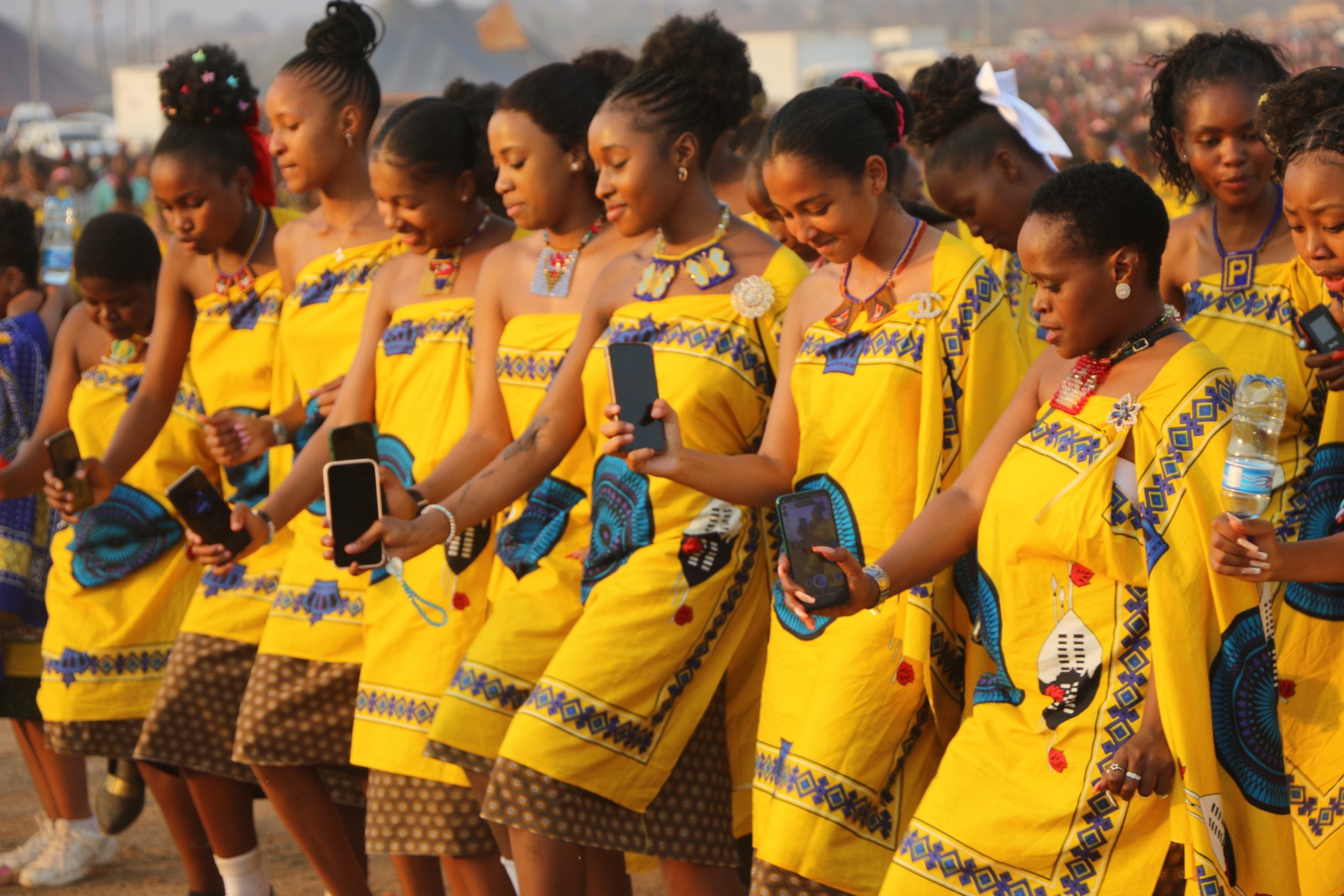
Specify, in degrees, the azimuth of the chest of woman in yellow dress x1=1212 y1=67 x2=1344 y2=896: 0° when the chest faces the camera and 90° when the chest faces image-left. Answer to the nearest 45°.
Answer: approximately 45°

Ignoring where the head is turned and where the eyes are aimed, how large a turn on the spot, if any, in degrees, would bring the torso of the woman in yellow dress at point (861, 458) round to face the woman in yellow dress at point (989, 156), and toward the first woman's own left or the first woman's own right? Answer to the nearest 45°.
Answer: approximately 135° to the first woman's own right

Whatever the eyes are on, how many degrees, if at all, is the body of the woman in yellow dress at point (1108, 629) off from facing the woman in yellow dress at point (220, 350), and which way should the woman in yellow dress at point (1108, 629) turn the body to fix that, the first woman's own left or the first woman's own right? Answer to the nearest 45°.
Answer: approximately 90° to the first woman's own right

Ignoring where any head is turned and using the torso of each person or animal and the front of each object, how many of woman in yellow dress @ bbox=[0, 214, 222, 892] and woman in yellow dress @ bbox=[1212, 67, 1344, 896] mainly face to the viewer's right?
0

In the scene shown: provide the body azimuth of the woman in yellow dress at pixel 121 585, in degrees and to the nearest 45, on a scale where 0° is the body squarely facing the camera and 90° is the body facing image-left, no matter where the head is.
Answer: approximately 45°

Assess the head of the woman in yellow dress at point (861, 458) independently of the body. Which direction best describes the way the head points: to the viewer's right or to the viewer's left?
to the viewer's left

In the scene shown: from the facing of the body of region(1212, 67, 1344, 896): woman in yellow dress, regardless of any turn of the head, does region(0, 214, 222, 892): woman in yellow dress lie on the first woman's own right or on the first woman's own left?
on the first woman's own right

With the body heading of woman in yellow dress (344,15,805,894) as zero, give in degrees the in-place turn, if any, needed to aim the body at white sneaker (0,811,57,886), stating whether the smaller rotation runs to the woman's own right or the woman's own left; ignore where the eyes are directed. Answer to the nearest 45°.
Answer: approximately 90° to the woman's own right

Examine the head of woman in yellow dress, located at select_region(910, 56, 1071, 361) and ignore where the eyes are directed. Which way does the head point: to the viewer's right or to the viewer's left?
to the viewer's left

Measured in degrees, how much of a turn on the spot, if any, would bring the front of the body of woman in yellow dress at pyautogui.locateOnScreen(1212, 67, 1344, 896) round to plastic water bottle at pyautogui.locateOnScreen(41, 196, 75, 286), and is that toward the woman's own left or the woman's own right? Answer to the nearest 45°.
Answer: approximately 45° to the woman's own right

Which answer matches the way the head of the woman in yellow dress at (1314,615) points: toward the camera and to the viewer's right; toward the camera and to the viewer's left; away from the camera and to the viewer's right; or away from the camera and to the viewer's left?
toward the camera and to the viewer's left

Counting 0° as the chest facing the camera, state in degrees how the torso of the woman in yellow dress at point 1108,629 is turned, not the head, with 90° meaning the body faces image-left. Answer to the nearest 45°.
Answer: approximately 45°
